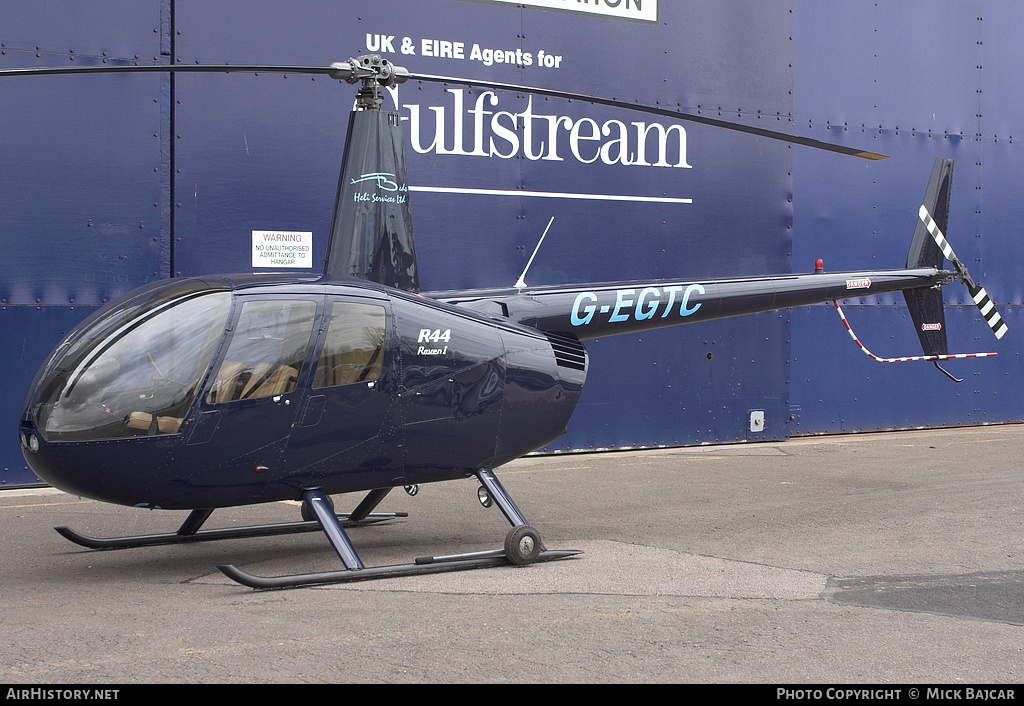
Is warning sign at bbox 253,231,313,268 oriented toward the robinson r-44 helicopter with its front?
yes

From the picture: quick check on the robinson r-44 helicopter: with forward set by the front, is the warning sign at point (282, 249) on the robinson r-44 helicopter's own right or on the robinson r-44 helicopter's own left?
on the robinson r-44 helicopter's own right

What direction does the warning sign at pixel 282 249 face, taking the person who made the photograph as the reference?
facing the viewer

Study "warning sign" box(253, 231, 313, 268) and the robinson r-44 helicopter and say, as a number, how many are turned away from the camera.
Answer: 0

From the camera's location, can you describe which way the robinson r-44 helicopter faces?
facing the viewer and to the left of the viewer
